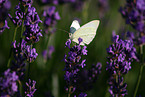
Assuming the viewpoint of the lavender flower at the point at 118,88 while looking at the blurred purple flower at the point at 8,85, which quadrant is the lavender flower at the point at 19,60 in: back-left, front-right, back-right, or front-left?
front-right

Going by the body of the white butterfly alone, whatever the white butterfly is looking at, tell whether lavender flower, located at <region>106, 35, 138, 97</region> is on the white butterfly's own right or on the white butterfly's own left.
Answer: on the white butterfly's own left

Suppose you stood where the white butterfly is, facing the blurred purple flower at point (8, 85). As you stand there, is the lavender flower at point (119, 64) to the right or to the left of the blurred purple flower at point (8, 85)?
left

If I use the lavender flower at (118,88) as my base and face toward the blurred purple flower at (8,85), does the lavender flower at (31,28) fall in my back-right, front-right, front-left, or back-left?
front-right

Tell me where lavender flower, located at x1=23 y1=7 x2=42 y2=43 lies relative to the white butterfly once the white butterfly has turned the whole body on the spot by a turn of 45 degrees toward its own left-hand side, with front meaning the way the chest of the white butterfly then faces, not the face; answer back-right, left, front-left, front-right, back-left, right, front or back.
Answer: front

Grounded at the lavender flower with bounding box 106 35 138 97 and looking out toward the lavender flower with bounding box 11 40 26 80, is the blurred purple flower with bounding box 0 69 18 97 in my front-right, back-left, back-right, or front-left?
front-left

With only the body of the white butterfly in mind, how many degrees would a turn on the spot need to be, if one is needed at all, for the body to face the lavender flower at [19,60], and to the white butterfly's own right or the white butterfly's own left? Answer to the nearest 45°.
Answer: approximately 45° to the white butterfly's own left
